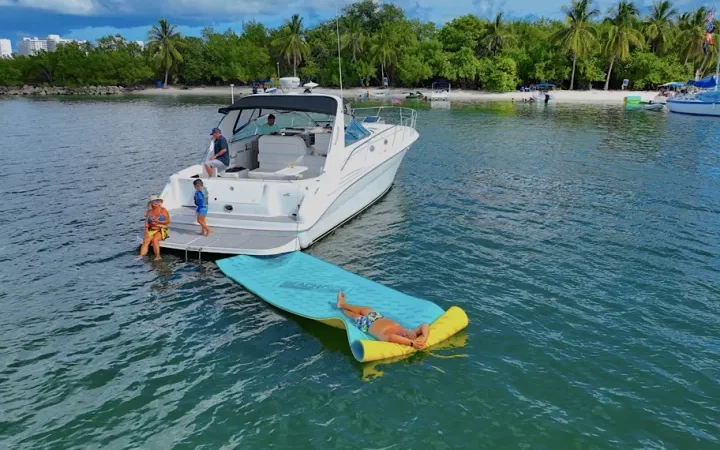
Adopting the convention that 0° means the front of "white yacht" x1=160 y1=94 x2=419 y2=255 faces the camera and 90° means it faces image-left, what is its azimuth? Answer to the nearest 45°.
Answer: approximately 225°

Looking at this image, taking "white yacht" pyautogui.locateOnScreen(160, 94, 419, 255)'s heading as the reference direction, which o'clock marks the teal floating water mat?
The teal floating water mat is roughly at 4 o'clock from the white yacht.
